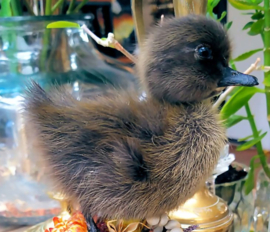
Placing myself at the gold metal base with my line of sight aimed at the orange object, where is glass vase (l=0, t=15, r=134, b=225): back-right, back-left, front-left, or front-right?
front-right

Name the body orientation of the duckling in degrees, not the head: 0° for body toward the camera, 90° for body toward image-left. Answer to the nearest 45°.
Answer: approximately 270°
